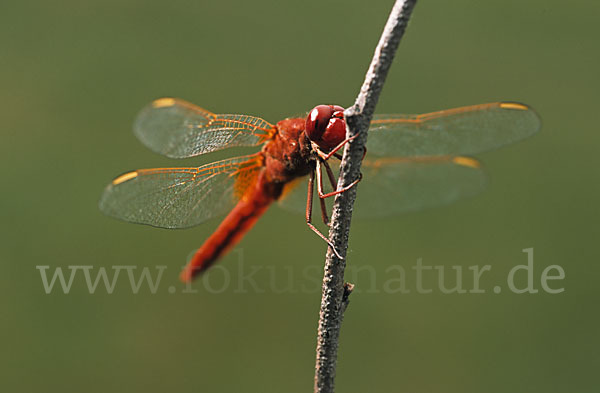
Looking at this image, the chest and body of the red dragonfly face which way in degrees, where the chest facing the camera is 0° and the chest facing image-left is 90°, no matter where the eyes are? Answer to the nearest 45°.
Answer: approximately 315°
